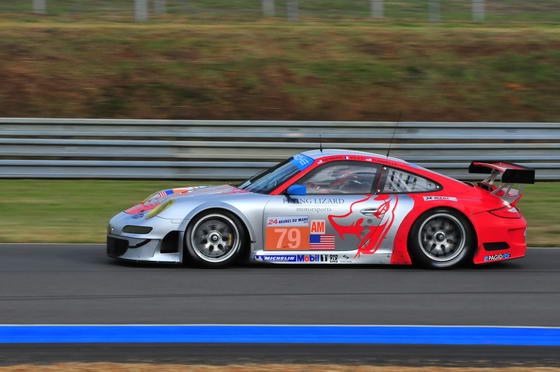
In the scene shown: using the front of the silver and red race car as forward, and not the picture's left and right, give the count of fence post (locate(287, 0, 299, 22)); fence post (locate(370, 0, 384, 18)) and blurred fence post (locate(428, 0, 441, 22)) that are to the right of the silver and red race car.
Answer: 3

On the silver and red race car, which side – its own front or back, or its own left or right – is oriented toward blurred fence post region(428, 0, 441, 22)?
right

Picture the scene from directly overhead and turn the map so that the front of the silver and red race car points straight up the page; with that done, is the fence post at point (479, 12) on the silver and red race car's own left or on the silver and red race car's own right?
on the silver and red race car's own right

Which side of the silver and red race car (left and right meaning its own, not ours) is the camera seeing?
left

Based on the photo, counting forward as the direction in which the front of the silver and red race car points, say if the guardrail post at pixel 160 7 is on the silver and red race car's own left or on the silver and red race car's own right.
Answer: on the silver and red race car's own right

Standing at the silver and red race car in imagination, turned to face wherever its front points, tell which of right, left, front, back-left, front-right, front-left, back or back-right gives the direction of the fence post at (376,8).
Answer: right

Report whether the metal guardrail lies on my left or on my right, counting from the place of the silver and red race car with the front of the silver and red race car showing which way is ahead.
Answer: on my right
